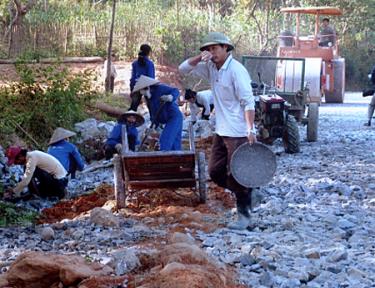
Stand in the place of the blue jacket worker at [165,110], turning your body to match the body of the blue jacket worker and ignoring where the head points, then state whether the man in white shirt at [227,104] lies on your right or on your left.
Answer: on your left

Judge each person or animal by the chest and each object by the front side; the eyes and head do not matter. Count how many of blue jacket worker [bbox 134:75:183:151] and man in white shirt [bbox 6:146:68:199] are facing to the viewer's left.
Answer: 2

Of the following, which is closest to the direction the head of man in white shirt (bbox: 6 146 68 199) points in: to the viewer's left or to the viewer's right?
to the viewer's left

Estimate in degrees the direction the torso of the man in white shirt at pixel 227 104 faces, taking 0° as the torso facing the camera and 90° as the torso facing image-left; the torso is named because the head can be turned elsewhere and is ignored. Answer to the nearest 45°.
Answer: approximately 45°

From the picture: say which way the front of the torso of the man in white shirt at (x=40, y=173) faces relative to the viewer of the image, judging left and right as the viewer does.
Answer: facing to the left of the viewer

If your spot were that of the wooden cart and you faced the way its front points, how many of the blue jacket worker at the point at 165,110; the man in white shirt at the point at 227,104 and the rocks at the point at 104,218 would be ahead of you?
1

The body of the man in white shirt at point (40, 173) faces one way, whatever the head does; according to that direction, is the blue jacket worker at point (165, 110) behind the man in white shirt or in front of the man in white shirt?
behind

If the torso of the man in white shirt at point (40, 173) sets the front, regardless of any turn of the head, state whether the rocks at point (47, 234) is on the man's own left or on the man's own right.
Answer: on the man's own left

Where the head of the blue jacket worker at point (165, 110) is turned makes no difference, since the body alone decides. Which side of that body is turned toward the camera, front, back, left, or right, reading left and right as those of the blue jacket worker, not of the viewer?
left
